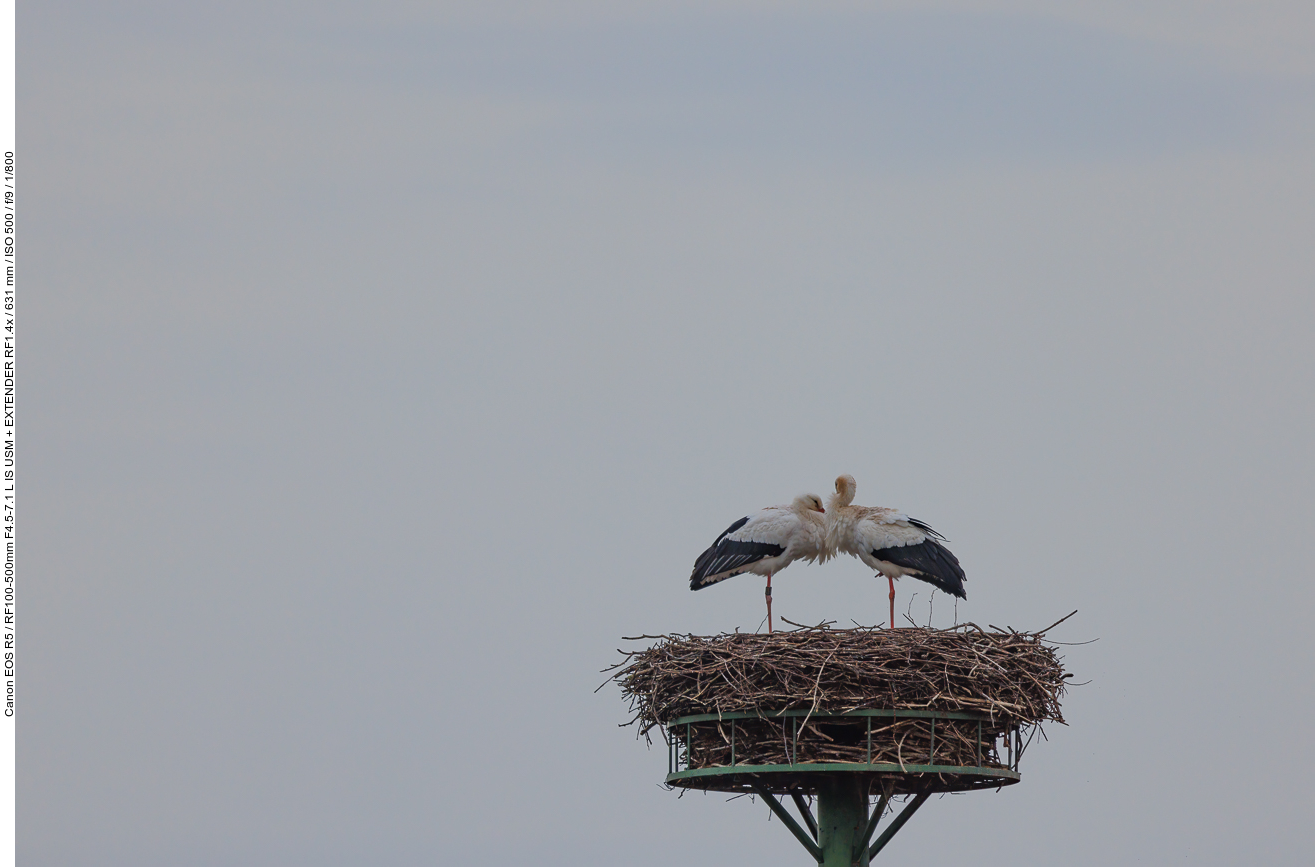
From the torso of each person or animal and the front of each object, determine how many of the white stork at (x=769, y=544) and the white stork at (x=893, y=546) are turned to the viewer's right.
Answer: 1

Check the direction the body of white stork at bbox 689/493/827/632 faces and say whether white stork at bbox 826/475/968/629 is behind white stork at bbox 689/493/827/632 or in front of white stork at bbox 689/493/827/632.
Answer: in front

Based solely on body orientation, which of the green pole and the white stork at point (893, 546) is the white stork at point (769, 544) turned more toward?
the white stork

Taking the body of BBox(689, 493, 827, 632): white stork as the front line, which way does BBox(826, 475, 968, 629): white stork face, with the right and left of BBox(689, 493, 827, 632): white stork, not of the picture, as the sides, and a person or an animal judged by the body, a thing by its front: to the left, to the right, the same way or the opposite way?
the opposite way

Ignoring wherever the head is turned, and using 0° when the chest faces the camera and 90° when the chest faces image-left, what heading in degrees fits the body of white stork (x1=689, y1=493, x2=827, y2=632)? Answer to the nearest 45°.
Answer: approximately 270°

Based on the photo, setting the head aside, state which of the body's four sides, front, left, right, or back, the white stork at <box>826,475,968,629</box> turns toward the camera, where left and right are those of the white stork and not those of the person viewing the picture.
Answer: left
